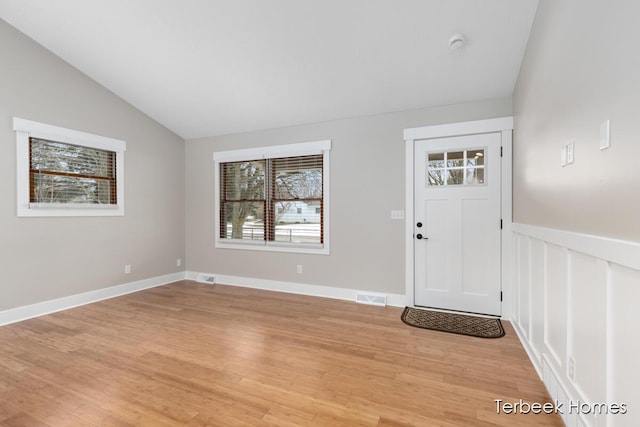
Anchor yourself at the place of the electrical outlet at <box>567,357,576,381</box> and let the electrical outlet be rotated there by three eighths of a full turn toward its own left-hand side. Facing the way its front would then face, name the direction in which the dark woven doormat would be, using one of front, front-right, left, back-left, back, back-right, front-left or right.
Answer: back

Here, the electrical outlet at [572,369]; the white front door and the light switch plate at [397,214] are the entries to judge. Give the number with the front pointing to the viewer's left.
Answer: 1

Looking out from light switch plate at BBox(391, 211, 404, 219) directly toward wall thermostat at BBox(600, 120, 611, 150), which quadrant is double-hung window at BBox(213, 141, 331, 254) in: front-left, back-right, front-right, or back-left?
back-right

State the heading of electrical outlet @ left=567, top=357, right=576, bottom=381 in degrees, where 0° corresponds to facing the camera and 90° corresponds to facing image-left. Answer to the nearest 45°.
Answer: approximately 90°

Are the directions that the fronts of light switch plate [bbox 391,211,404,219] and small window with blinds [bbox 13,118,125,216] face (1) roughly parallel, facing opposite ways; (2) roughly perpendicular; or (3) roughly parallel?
roughly perpendicular

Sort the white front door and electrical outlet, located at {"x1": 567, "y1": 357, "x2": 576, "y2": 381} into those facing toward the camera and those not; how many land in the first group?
1

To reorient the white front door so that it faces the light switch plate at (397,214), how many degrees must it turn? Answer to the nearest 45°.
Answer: approximately 90° to its right

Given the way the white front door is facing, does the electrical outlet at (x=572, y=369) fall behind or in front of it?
in front
